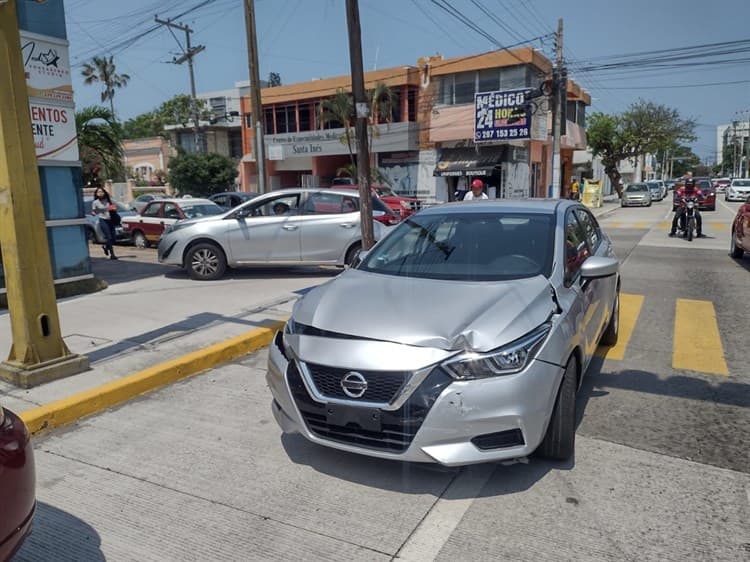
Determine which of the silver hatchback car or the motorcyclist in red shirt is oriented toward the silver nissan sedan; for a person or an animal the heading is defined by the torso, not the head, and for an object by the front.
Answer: the motorcyclist in red shirt

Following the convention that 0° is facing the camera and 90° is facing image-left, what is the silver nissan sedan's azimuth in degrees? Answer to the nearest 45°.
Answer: approximately 45°

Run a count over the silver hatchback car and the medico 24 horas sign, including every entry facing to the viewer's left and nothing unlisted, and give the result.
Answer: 1

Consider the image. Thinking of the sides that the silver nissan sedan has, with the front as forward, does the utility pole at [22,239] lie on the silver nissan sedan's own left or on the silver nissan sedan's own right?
on the silver nissan sedan's own right

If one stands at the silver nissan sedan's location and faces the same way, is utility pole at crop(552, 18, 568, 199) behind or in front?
behind

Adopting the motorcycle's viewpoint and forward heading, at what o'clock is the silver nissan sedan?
The silver nissan sedan is roughly at 12 o'clock from the motorcycle.

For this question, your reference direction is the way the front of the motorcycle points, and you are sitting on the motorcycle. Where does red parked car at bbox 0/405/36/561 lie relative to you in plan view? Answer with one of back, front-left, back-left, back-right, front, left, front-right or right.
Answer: front

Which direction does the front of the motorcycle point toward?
toward the camera

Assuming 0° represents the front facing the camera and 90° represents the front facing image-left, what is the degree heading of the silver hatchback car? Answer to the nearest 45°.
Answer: approximately 90°

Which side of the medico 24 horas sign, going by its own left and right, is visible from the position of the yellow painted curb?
front

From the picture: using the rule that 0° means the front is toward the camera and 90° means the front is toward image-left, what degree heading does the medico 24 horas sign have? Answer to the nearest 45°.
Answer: approximately 0°

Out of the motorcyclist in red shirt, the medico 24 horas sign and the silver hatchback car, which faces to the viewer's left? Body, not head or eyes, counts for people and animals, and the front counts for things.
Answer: the silver hatchback car
